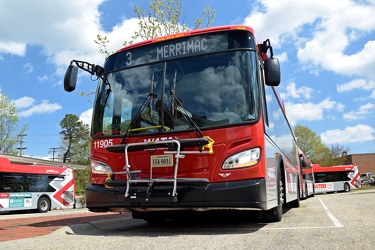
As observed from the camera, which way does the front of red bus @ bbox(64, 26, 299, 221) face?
facing the viewer and to the left of the viewer

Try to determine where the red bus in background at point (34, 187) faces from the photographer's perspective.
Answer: facing to the left of the viewer

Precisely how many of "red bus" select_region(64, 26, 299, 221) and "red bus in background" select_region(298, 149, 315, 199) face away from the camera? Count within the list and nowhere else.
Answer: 0

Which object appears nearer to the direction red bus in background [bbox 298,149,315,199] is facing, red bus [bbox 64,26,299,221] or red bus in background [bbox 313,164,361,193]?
the red bus

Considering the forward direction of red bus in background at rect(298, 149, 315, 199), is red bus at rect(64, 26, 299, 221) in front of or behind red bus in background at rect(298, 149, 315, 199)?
in front

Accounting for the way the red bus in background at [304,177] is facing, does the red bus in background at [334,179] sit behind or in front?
behind

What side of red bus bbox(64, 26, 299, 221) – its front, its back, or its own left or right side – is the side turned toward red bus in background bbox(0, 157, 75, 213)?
right

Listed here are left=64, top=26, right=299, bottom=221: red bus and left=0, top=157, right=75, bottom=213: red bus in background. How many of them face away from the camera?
0
